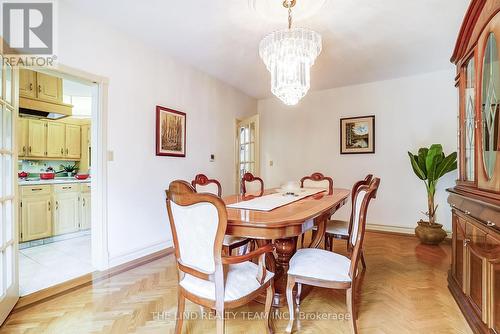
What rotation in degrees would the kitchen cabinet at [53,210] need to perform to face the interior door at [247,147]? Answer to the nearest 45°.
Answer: approximately 45° to its left

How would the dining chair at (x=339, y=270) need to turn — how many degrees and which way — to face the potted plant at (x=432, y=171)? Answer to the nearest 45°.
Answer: approximately 135° to its right

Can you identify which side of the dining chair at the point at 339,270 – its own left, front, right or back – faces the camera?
left

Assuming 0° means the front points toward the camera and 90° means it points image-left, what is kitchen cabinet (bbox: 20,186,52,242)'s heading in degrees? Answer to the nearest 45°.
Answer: approximately 315°

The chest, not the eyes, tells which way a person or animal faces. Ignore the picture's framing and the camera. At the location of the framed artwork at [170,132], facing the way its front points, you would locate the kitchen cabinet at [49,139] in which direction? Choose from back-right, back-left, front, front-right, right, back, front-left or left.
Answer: back

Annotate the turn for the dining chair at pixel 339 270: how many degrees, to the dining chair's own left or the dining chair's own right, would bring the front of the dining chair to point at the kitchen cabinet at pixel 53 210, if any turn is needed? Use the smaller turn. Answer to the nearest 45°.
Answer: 0° — it already faces it

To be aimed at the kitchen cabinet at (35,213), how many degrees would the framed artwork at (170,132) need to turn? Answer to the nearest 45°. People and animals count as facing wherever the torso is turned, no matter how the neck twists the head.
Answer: approximately 135° to its right
